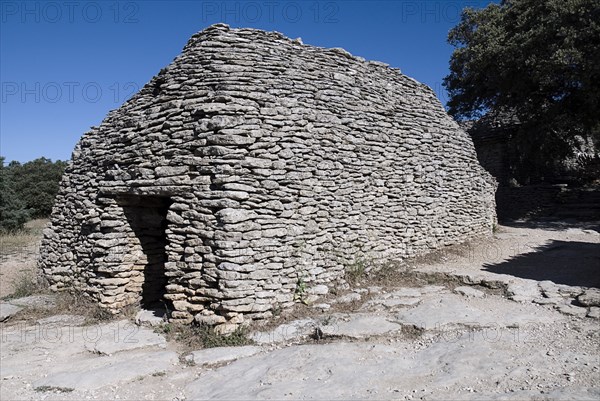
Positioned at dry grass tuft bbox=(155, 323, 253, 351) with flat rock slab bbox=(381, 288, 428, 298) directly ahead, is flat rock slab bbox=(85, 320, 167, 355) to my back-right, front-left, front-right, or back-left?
back-left

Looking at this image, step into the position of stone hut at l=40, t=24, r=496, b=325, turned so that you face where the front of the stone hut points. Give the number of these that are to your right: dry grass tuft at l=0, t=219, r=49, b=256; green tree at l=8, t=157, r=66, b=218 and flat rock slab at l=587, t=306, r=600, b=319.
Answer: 2

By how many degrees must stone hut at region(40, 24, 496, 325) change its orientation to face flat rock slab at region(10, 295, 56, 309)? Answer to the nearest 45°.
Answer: approximately 45° to its right

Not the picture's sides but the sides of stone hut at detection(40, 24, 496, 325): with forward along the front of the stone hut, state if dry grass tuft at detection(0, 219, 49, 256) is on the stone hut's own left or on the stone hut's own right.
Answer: on the stone hut's own right

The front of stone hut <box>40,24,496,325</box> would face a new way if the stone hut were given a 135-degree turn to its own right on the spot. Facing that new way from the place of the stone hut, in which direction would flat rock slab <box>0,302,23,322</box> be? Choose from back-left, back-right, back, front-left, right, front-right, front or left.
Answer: left

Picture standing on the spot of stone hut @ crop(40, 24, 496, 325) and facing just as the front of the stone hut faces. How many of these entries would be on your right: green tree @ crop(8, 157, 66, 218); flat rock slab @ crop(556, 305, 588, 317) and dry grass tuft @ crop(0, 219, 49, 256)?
2

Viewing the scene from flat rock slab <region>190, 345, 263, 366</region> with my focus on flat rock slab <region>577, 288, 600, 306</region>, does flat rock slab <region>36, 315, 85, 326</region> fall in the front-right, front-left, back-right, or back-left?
back-left

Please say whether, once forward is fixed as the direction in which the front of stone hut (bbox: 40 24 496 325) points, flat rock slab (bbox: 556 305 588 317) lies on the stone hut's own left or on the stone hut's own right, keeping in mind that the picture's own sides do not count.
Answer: on the stone hut's own left

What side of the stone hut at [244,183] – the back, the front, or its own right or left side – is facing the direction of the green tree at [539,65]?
back

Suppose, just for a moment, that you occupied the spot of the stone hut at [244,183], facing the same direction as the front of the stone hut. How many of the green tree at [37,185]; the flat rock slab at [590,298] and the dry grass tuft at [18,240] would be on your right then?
2

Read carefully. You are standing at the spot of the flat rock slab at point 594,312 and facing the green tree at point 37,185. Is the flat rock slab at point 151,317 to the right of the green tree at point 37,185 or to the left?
left

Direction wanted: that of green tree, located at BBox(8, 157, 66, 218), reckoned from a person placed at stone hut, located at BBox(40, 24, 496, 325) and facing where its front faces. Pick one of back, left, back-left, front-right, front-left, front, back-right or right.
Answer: right

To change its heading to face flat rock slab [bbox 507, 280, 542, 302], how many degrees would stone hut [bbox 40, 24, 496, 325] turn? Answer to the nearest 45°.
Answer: approximately 135° to its left

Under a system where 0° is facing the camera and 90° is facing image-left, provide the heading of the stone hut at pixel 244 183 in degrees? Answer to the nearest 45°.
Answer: approximately 45°

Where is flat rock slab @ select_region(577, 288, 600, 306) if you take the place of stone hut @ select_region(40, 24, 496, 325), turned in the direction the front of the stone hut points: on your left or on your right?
on your left
